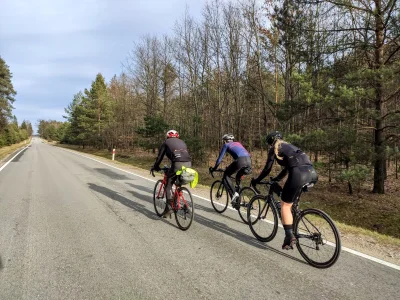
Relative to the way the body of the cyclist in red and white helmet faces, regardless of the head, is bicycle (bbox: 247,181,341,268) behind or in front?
behind

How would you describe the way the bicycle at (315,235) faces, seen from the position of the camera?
facing away from the viewer and to the left of the viewer

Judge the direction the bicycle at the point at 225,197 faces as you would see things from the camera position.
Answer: facing away from the viewer and to the left of the viewer

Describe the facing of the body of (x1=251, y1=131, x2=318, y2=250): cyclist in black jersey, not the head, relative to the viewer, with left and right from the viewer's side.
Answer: facing away from the viewer and to the left of the viewer

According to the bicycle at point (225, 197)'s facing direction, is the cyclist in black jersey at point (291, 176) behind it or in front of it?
behind

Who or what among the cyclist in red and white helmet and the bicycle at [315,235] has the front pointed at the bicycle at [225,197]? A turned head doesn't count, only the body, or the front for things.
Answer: the bicycle at [315,235]

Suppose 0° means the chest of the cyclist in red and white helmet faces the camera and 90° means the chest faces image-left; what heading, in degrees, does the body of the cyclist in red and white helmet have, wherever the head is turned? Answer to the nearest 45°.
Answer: approximately 135°

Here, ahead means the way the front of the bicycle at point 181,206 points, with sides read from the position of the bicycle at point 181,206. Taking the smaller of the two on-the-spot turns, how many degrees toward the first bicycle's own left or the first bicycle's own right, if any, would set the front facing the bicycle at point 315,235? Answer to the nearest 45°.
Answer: approximately 180°

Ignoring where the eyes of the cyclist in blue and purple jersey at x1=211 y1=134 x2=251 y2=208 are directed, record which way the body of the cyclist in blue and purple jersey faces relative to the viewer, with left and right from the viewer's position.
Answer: facing away from the viewer and to the left of the viewer

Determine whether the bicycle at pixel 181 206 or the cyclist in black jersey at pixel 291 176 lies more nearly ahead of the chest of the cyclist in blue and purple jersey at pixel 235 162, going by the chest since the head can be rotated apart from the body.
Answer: the bicycle
